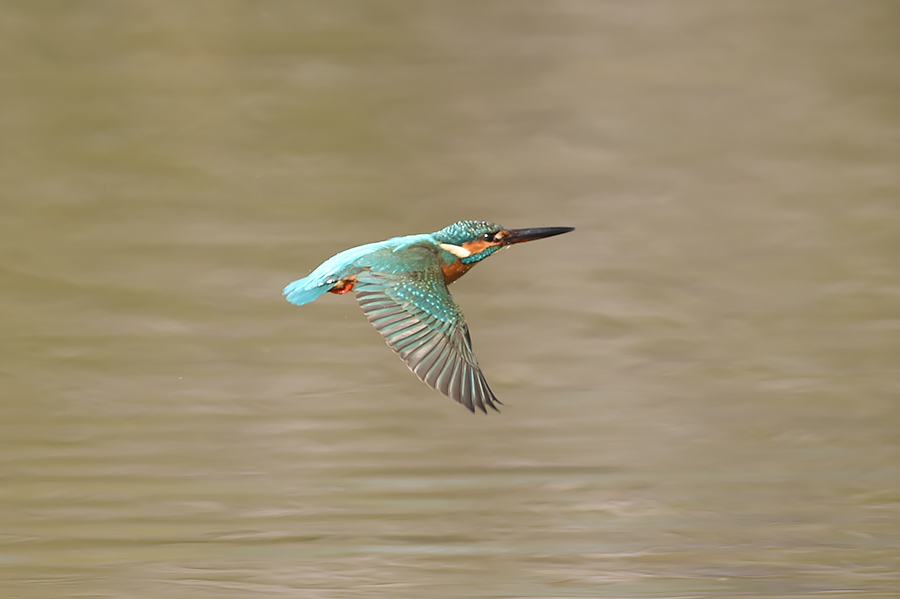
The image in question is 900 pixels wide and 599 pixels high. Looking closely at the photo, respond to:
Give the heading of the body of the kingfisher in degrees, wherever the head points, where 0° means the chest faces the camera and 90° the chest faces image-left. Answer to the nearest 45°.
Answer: approximately 270°
